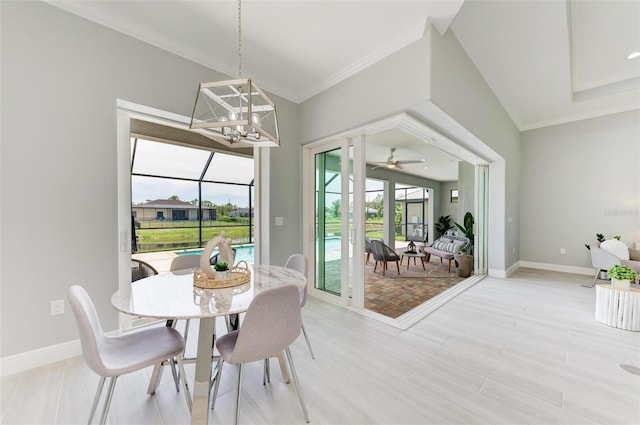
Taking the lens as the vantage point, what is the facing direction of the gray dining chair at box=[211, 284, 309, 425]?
facing away from the viewer and to the left of the viewer

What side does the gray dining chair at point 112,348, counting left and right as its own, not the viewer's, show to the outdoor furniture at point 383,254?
front

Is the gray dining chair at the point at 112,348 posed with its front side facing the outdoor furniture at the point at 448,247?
yes

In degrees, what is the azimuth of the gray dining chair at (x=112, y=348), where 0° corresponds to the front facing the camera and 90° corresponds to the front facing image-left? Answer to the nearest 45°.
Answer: approximately 270°

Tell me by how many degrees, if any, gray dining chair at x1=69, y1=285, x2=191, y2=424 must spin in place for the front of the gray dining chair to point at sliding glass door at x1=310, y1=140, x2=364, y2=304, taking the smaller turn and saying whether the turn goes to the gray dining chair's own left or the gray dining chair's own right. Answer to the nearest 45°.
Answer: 0° — it already faces it

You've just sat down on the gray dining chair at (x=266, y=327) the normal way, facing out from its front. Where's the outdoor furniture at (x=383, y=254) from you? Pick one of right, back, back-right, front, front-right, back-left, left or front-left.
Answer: right

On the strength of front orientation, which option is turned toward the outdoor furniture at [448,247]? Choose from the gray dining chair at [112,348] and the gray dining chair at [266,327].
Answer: the gray dining chair at [112,348]

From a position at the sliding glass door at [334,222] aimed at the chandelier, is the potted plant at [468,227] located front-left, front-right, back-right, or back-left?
back-left

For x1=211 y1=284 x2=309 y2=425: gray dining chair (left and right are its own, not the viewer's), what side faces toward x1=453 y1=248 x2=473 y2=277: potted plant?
right

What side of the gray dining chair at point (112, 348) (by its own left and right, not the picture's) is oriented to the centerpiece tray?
front

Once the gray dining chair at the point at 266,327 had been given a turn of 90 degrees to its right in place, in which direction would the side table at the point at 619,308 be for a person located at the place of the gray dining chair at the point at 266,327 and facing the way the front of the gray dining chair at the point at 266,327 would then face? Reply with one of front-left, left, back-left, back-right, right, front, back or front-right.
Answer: front-right

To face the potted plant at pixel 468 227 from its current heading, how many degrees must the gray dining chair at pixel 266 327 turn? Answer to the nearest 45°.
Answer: approximately 90° to its right

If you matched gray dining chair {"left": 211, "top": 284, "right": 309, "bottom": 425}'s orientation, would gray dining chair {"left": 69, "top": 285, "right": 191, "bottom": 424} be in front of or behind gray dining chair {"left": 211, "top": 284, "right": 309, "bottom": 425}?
in front

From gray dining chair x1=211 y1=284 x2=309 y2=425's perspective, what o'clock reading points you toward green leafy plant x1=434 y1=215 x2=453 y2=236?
The green leafy plant is roughly at 3 o'clock from the gray dining chair.

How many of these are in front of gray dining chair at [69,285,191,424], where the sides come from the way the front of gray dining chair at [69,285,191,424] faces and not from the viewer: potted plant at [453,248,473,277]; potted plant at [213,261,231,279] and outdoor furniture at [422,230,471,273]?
3

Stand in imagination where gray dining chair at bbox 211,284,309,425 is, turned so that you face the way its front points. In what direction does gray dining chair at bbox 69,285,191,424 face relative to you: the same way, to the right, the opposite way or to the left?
to the right

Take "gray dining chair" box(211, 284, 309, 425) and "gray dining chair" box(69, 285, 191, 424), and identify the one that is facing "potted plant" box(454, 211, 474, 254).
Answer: "gray dining chair" box(69, 285, 191, 424)

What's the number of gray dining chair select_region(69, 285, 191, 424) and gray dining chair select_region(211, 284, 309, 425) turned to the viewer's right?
1
